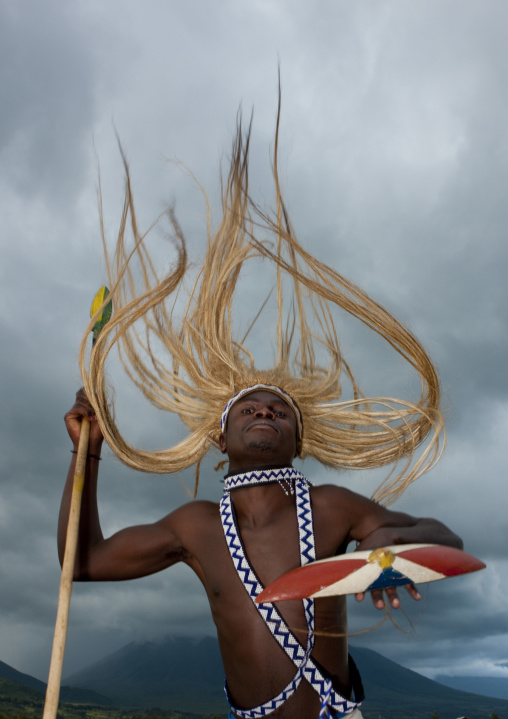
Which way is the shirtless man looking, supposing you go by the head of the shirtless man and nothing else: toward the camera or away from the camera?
toward the camera

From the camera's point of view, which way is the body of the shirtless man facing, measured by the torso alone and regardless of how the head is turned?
toward the camera
